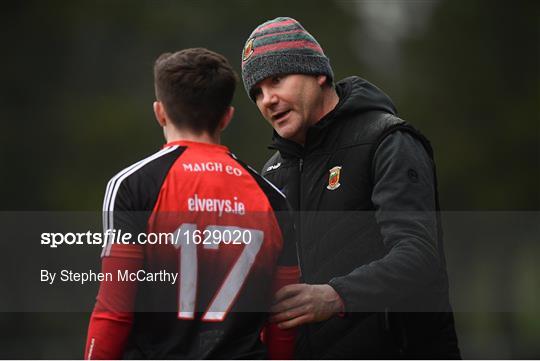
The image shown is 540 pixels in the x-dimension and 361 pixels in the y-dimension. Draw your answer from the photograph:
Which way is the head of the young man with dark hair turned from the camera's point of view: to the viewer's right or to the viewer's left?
to the viewer's right

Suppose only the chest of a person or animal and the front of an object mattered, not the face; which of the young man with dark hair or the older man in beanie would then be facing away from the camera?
the young man with dark hair

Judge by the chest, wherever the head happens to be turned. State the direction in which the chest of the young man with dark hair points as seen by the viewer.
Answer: away from the camera

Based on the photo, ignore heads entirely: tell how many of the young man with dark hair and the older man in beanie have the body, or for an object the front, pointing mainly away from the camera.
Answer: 1

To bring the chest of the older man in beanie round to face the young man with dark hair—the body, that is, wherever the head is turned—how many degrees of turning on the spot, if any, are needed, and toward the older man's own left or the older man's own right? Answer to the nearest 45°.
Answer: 0° — they already face them

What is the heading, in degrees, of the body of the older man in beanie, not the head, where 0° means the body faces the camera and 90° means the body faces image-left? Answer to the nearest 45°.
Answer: approximately 45°

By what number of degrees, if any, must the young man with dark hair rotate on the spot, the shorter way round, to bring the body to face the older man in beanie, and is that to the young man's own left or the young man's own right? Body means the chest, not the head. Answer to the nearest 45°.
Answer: approximately 45° to the young man's own right
